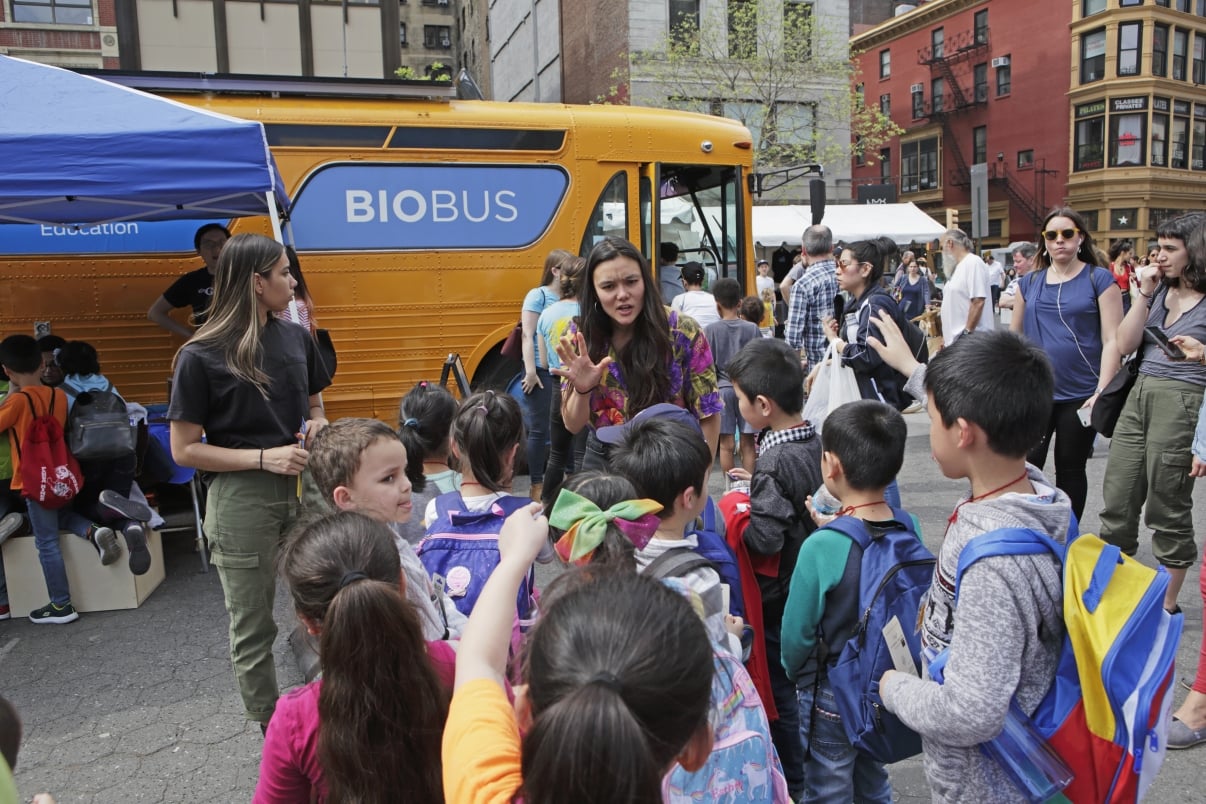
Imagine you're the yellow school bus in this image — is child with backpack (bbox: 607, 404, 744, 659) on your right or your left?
on your right

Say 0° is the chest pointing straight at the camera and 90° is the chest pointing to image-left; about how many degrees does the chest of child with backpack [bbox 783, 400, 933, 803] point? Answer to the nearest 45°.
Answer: approximately 135°

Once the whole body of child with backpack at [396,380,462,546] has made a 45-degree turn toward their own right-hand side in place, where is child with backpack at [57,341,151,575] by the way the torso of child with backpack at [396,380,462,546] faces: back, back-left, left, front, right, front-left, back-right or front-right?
back-left

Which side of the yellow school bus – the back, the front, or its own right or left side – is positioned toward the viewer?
right

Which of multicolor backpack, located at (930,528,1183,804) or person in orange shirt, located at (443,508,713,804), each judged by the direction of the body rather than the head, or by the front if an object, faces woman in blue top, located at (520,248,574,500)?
the person in orange shirt

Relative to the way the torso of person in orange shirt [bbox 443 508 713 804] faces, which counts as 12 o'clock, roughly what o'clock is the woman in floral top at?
The woman in floral top is roughly at 12 o'clock from the person in orange shirt.

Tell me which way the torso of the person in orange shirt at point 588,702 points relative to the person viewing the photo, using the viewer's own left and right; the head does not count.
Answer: facing away from the viewer

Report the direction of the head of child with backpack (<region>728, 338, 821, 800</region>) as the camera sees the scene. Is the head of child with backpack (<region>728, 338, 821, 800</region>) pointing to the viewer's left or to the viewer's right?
to the viewer's left

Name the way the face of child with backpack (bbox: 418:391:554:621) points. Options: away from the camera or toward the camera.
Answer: away from the camera

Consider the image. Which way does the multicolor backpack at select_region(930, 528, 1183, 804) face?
to the viewer's right
